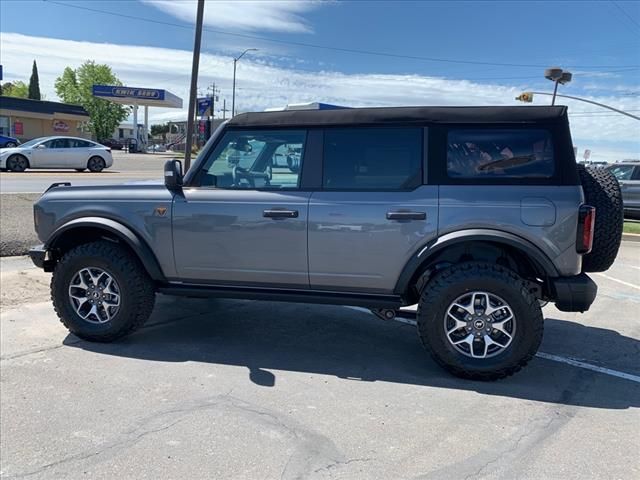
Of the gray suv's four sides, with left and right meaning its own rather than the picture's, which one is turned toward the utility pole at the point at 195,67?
right

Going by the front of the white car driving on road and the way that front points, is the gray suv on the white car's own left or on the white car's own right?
on the white car's own left

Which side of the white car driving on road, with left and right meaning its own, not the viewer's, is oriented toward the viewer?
left

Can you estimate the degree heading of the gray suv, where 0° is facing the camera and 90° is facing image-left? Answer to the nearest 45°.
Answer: approximately 90°

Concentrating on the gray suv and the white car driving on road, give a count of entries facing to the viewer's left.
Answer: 2

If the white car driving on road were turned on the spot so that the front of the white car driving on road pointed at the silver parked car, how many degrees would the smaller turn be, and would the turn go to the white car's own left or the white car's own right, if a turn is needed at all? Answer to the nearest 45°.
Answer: approximately 135° to the white car's own left

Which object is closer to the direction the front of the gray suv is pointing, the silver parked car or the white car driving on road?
the white car driving on road

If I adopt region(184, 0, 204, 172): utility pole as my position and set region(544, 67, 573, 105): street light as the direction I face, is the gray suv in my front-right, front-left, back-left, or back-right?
back-right
